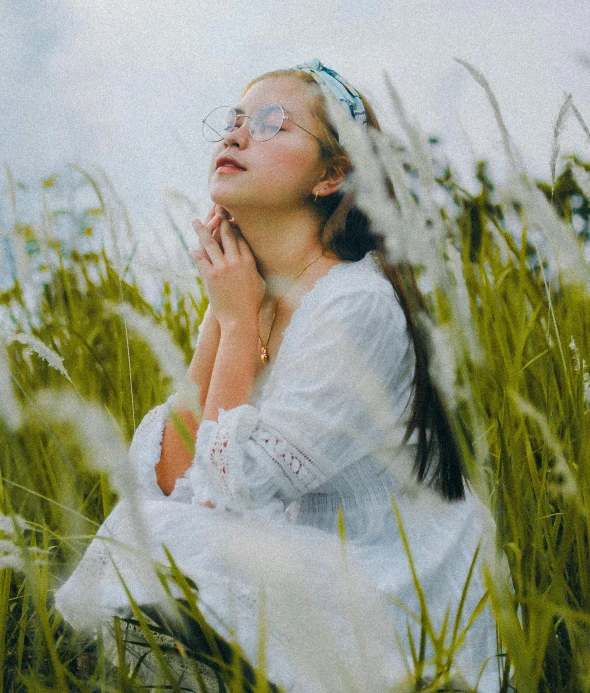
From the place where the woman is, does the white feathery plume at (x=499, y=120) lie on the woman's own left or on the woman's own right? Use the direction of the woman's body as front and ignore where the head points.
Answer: on the woman's own left

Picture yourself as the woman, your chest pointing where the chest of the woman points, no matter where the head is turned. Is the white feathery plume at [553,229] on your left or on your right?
on your left

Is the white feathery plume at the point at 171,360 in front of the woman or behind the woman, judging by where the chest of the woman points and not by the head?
in front

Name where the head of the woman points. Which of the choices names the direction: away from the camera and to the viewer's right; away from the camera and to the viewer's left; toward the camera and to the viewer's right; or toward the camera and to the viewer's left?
toward the camera and to the viewer's left
